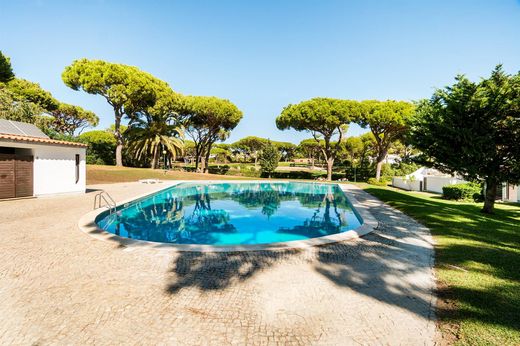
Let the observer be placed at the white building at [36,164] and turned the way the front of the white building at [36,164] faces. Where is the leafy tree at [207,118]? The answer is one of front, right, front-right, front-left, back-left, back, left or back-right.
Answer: left

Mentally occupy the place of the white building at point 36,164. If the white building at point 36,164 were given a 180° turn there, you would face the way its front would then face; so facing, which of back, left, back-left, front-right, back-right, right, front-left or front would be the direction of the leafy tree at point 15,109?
front-right

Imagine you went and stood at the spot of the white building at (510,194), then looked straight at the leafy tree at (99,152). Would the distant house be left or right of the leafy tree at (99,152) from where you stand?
right

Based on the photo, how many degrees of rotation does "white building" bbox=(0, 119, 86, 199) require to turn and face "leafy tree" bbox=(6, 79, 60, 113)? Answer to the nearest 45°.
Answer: approximately 135° to its left

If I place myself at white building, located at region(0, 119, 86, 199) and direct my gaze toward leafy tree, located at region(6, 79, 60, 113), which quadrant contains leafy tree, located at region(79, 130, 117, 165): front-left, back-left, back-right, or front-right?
front-right

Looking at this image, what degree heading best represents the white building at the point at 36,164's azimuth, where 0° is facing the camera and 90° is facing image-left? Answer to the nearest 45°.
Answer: approximately 315°

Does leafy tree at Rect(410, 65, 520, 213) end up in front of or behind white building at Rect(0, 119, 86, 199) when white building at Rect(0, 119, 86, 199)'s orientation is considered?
in front
